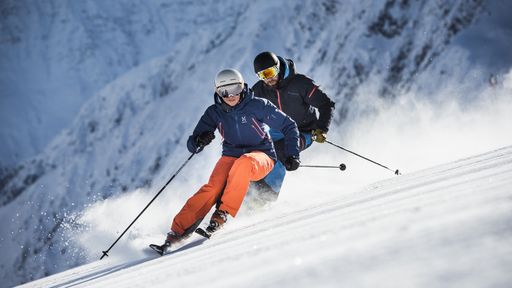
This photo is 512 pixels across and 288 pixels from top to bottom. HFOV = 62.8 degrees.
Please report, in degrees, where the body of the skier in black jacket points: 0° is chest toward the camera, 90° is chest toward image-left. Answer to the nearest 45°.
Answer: approximately 45°

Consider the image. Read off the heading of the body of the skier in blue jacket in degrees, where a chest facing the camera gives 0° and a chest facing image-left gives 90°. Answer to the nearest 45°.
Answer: approximately 0°
